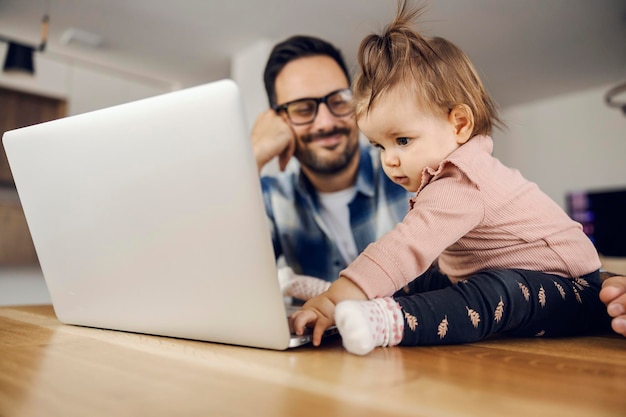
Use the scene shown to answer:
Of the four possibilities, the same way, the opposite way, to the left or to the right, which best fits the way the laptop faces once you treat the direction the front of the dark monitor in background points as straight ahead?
the opposite way

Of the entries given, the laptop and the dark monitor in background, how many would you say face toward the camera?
1

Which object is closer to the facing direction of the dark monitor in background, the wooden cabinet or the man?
the man

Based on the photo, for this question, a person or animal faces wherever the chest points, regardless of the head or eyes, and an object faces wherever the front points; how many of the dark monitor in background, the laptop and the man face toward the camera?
2

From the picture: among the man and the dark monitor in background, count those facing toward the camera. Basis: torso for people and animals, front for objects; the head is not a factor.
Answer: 2

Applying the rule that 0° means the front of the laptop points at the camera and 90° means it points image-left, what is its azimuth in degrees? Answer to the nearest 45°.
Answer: approximately 225°

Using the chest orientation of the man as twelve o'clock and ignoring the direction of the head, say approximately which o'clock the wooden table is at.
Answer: The wooden table is roughly at 12 o'clock from the man.

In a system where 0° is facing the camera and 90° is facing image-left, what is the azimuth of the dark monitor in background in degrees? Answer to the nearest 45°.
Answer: approximately 0°

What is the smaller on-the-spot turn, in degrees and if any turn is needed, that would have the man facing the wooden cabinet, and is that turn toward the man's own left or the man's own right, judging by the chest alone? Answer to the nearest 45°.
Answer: approximately 135° to the man's own right
